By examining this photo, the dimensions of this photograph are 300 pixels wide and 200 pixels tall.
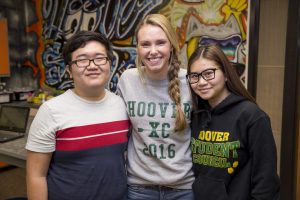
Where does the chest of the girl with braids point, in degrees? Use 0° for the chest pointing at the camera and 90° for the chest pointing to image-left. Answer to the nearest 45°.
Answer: approximately 0°
